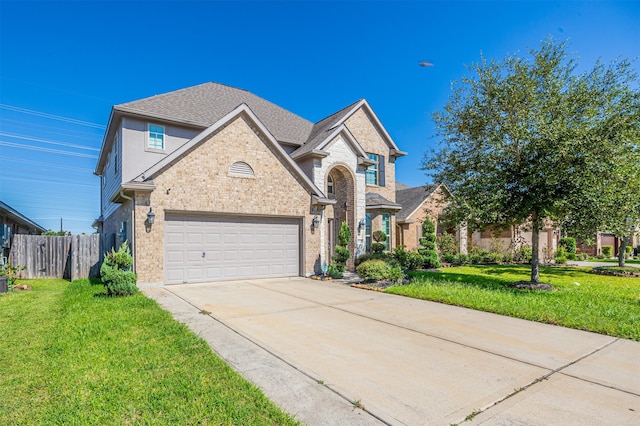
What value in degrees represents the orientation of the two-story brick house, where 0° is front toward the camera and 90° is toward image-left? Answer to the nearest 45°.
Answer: approximately 315°

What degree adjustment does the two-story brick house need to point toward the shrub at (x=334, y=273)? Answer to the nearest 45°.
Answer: approximately 45° to its left

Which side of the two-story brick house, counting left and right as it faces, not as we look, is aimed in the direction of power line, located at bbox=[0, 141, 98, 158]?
back

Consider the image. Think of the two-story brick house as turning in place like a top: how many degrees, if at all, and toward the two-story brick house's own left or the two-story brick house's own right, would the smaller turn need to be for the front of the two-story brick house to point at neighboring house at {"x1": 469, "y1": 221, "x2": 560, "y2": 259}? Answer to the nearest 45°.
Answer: approximately 90° to the two-story brick house's own left

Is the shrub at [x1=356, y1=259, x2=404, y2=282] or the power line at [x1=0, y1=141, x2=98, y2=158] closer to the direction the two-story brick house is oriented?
the shrub

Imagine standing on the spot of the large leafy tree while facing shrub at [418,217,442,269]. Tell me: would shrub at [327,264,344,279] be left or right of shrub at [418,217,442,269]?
left

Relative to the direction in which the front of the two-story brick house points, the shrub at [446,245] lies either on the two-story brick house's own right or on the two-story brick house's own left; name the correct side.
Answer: on the two-story brick house's own left

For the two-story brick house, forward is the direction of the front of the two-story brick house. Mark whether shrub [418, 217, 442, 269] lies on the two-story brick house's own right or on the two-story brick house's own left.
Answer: on the two-story brick house's own left

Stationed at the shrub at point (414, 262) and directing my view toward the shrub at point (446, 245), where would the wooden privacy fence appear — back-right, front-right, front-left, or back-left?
back-left

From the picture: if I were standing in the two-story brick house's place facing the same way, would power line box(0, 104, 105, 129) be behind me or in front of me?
behind

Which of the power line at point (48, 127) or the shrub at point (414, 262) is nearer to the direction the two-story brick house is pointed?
the shrub
